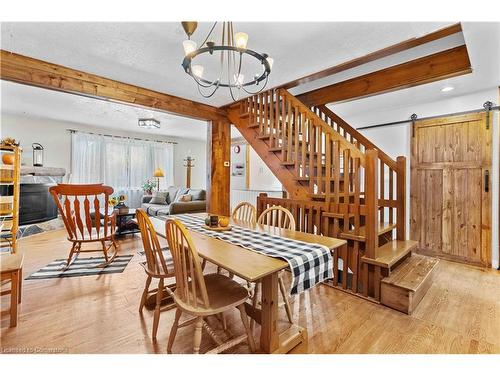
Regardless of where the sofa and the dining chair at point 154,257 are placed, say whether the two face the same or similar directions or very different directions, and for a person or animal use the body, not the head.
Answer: very different directions

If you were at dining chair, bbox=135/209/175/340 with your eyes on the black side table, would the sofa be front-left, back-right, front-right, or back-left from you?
front-right

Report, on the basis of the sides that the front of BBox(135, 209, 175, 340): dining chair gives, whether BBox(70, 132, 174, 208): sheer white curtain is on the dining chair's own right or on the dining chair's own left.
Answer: on the dining chair's own left

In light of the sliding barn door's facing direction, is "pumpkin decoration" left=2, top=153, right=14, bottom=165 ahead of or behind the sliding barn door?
ahead

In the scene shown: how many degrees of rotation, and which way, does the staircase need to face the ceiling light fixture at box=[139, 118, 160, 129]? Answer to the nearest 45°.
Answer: approximately 135° to its right

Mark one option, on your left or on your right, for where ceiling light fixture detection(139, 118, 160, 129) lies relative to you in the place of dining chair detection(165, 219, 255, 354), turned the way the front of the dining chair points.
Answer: on your left

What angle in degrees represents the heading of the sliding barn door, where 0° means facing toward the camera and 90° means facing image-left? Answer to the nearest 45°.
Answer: approximately 45°

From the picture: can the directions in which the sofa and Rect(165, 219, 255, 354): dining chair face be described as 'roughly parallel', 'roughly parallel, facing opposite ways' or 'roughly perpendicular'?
roughly parallel, facing opposite ways

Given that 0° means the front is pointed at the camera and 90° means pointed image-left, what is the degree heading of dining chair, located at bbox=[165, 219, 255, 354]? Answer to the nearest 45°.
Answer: approximately 225°
